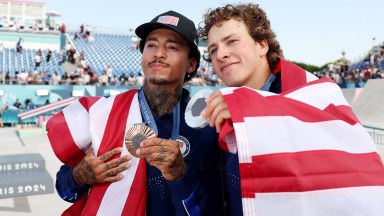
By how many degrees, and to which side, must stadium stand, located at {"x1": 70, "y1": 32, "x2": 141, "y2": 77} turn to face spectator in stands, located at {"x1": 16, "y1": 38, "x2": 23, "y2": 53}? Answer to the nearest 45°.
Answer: approximately 90° to its right

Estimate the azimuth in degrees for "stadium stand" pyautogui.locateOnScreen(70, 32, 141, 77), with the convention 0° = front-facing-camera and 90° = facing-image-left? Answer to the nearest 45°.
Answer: approximately 0°

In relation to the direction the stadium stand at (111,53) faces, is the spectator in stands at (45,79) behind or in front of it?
in front

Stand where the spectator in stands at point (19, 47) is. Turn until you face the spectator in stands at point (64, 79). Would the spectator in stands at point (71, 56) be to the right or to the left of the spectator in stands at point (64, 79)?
left

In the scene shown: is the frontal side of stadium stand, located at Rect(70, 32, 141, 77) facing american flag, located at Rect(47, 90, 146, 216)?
yes

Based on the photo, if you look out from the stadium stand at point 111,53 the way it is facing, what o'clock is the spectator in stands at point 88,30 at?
The spectator in stands is roughly at 5 o'clock from the stadium stand.

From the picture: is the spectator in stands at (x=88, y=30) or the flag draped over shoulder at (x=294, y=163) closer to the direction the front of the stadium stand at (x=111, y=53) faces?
the flag draped over shoulder

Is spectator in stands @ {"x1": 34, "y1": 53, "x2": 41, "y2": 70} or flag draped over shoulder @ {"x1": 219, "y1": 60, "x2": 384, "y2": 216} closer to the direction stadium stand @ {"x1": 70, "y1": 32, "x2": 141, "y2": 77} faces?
the flag draped over shoulder

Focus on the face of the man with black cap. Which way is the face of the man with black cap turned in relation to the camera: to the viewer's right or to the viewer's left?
to the viewer's left

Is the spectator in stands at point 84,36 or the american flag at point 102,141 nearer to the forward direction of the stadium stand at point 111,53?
the american flag
